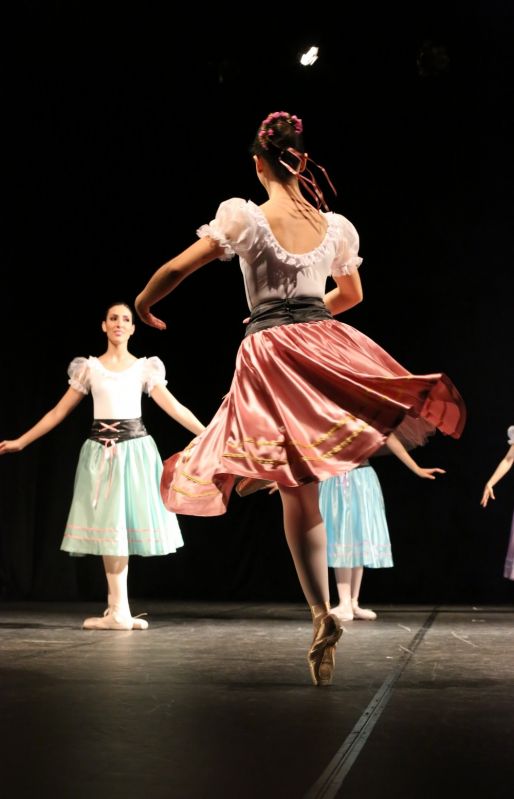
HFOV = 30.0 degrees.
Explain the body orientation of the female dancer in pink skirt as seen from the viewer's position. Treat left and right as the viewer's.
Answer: facing away from the viewer

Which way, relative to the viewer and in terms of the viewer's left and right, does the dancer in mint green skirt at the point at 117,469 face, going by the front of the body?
facing the viewer

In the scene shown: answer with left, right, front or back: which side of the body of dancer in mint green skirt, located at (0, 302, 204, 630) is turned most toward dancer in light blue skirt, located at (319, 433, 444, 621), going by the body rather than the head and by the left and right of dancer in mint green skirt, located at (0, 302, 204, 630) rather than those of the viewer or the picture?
left

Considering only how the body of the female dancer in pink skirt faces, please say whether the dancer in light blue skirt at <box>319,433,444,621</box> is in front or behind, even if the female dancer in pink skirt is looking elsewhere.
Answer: in front

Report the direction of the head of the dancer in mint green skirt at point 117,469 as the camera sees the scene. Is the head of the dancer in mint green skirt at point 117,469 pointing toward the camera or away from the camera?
toward the camera

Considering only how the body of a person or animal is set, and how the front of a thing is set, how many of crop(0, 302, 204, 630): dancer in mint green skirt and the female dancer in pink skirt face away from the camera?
1

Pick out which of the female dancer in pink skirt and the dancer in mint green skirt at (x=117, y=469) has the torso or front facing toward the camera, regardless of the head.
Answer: the dancer in mint green skirt

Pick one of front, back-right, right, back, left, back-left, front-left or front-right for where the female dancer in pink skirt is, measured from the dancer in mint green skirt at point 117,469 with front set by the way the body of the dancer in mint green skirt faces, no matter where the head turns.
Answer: front

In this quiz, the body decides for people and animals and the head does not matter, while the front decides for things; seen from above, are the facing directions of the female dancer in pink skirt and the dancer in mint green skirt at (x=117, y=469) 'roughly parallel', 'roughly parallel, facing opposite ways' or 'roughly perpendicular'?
roughly parallel, facing opposite ways

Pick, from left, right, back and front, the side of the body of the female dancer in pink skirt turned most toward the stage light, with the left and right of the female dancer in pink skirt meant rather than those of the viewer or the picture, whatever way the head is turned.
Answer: front
